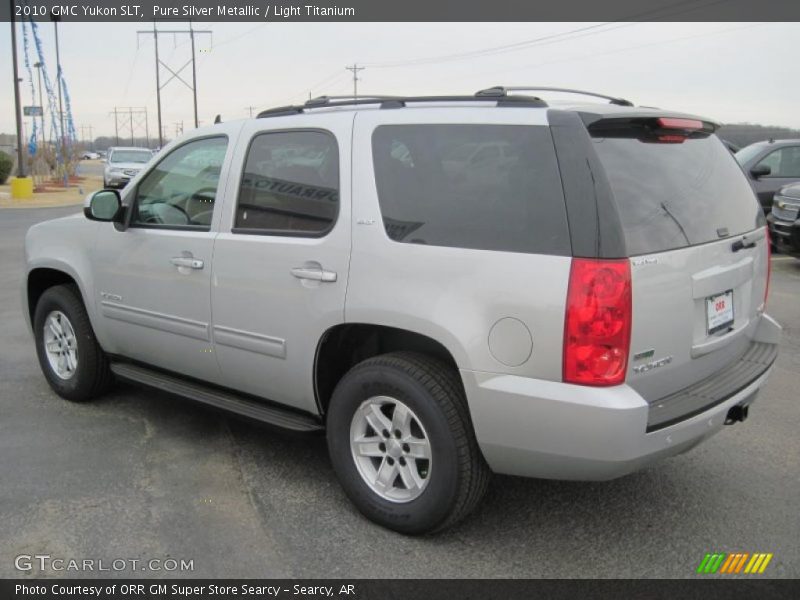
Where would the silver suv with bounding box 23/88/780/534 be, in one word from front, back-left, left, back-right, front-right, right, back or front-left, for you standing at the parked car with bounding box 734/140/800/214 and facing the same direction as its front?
front-left

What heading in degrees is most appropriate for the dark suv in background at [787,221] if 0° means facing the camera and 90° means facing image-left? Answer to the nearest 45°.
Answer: approximately 45°

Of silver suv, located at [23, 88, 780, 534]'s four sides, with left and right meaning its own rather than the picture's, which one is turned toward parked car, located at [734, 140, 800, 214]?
right

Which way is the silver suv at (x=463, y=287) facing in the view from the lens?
facing away from the viewer and to the left of the viewer

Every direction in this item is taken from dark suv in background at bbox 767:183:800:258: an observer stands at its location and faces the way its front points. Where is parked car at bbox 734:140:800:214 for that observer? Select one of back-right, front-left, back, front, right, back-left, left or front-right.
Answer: back-right

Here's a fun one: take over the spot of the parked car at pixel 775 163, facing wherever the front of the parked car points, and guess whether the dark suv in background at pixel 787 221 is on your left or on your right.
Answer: on your left
